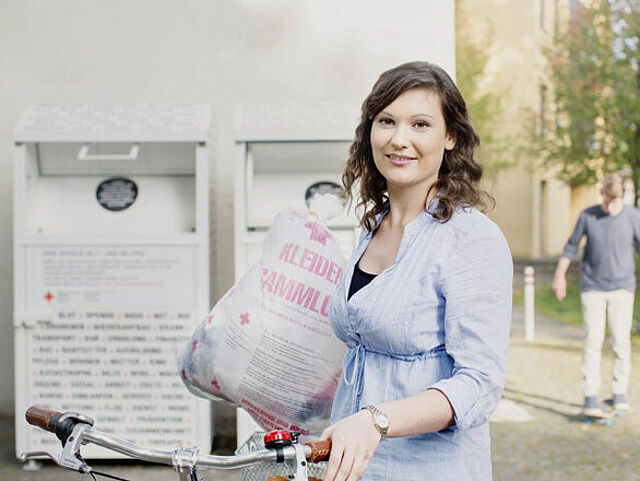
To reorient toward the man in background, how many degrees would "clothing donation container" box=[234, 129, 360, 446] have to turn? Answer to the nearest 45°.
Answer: approximately 135° to its left

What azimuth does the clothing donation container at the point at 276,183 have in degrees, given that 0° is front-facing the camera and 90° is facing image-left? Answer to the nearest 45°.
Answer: approximately 0°

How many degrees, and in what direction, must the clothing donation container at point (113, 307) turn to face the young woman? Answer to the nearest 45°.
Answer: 0° — it already faces them

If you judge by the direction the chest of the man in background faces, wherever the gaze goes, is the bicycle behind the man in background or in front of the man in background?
in front

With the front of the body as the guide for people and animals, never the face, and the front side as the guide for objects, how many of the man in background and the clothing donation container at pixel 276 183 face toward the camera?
2

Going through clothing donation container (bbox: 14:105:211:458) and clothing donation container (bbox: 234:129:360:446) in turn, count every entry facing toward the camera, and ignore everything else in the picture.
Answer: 2

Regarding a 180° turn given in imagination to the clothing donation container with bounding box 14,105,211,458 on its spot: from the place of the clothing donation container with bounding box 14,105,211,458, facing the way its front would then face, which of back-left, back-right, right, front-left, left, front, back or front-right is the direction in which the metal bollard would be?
front-right

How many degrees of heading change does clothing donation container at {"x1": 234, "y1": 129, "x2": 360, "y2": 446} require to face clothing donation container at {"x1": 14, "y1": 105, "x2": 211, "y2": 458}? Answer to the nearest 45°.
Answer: approximately 90° to its right

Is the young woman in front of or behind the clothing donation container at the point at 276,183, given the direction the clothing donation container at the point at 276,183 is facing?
in front

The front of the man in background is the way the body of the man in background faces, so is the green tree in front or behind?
behind

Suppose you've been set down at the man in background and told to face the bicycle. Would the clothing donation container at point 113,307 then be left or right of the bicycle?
right
